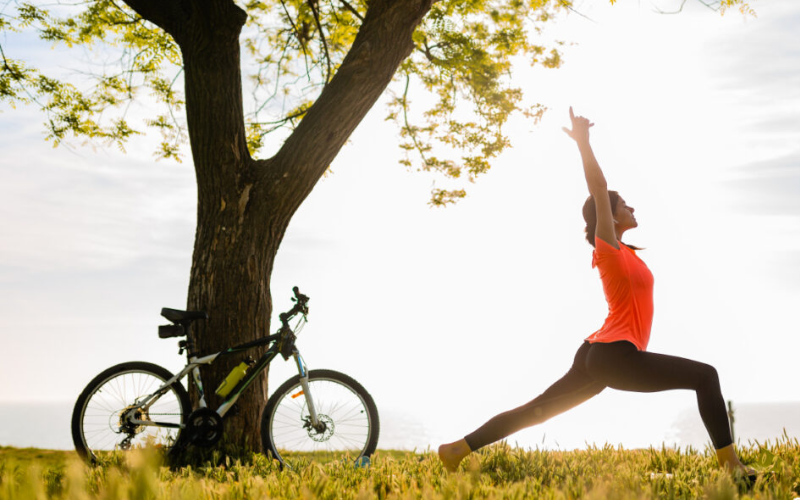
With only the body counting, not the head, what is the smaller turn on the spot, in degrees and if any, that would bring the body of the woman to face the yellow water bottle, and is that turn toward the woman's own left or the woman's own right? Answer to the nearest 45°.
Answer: approximately 180°

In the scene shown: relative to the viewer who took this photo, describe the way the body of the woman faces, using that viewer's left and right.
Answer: facing to the right of the viewer

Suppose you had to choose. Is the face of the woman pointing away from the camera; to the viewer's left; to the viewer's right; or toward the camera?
to the viewer's right

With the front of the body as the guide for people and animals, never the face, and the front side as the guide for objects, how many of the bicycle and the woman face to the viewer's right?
2

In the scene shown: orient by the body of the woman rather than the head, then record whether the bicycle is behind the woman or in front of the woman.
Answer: behind

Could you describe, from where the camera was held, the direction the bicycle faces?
facing to the right of the viewer

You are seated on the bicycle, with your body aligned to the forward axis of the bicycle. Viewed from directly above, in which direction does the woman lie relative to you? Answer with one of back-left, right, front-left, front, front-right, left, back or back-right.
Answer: front-right
